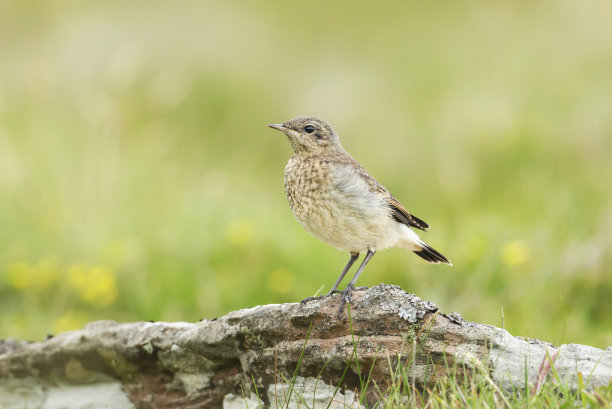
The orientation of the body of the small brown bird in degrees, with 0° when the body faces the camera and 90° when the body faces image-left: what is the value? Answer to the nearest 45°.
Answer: approximately 90°
